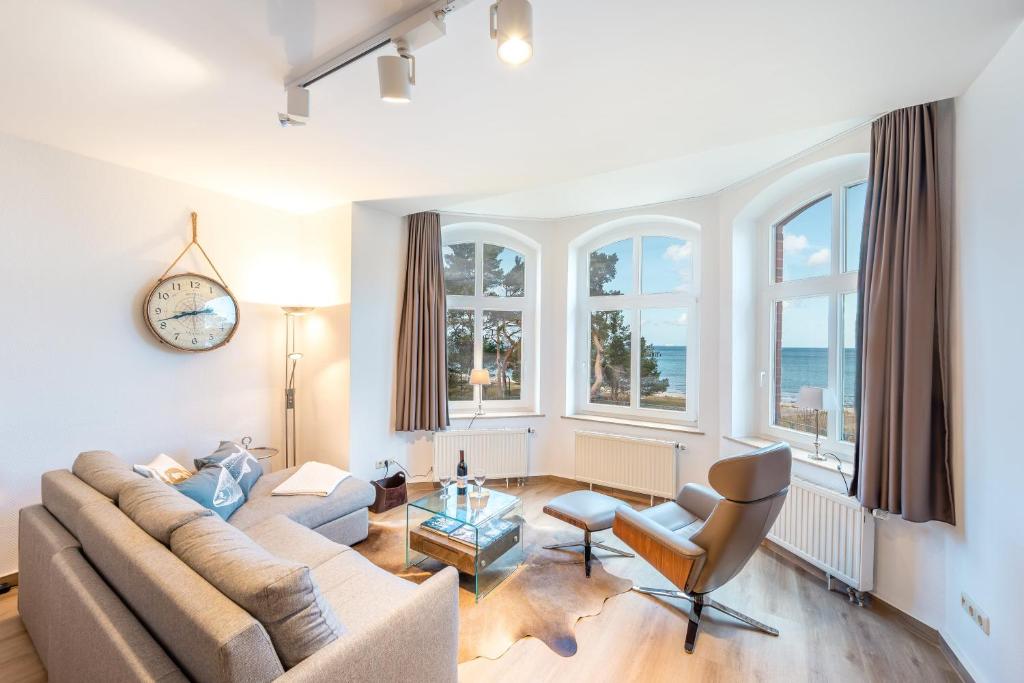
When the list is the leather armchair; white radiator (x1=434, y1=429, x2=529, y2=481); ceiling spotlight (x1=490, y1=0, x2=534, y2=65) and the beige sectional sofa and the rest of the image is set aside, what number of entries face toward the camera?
2

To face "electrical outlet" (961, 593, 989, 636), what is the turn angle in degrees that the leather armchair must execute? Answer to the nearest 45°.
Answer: approximately 135° to its right

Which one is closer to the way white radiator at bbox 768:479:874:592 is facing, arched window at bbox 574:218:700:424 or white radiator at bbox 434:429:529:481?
the white radiator

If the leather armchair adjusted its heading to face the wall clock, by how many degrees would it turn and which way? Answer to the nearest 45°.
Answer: approximately 45° to its left

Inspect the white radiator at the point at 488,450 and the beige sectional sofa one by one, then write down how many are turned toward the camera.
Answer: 1

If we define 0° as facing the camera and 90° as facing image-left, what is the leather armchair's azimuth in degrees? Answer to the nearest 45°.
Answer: approximately 135°

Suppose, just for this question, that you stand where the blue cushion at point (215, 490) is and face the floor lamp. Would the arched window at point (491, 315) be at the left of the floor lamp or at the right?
right
